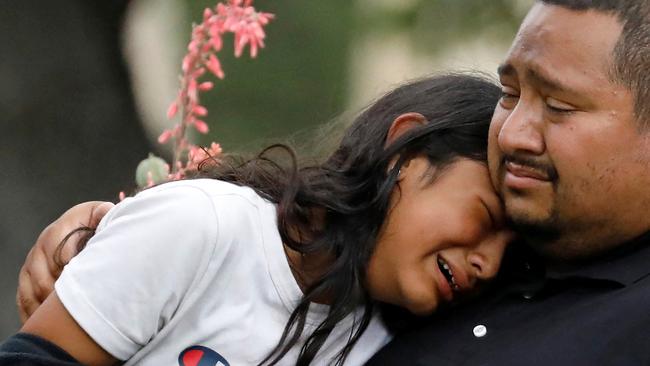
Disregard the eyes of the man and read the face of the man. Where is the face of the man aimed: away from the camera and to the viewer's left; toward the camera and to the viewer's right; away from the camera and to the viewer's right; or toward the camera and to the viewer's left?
toward the camera and to the viewer's left

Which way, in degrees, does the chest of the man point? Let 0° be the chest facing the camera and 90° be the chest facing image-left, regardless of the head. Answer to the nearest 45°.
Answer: approximately 45°
